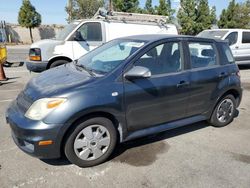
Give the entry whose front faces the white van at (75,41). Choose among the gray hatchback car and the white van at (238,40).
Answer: the white van at (238,40)

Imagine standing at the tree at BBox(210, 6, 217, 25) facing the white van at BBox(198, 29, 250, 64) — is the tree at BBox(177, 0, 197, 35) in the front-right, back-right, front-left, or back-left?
front-right

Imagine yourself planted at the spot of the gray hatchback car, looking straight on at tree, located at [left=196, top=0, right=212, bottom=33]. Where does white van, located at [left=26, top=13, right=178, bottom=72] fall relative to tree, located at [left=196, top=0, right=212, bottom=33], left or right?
left

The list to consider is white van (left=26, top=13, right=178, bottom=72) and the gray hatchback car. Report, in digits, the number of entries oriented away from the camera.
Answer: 0

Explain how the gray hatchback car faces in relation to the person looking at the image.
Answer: facing the viewer and to the left of the viewer

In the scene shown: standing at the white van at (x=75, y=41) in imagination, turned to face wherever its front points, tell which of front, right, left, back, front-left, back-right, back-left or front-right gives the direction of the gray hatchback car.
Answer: left

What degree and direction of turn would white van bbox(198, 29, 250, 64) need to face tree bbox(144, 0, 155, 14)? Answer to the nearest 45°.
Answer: approximately 90° to its right

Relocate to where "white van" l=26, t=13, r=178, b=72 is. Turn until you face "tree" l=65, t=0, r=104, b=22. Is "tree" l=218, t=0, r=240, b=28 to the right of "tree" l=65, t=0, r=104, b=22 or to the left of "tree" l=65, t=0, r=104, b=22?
right

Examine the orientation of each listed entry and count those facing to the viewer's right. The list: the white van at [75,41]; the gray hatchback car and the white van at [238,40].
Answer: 0

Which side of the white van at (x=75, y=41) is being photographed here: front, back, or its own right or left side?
left

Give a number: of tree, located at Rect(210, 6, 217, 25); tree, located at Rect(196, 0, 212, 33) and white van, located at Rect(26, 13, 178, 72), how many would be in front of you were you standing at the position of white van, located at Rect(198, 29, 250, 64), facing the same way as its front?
1

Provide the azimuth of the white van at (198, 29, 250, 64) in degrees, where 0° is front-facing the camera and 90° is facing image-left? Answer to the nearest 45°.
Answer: approximately 45°
